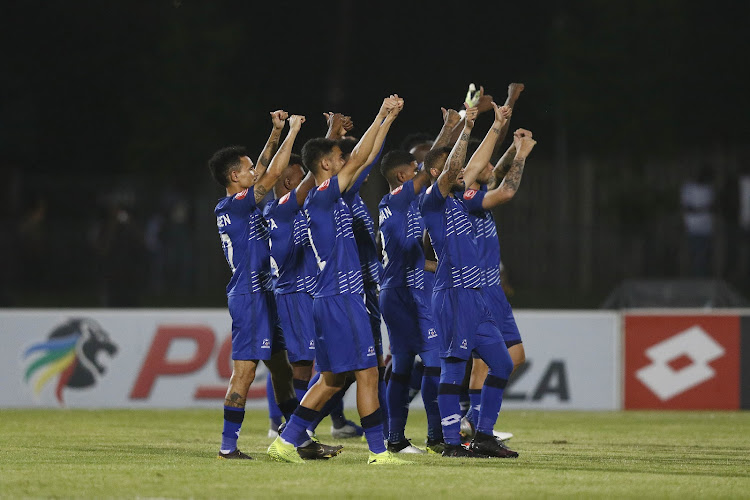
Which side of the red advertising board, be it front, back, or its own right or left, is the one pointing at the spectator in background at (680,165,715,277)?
back

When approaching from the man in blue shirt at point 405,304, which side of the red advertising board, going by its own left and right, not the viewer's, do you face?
front

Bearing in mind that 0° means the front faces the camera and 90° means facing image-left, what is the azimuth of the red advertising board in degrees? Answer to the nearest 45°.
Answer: approximately 0°

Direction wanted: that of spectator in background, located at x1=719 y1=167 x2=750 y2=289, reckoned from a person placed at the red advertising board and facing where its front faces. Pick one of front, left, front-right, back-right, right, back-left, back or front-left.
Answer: back
